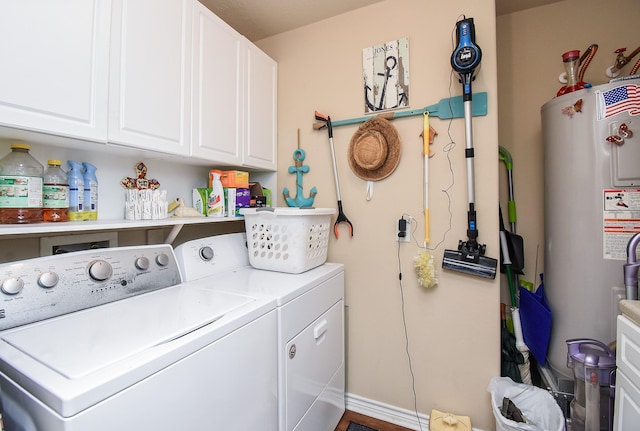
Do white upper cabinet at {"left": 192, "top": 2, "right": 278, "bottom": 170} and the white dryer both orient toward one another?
no

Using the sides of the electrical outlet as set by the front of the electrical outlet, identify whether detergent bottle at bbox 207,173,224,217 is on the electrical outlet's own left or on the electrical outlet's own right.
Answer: on the electrical outlet's own right

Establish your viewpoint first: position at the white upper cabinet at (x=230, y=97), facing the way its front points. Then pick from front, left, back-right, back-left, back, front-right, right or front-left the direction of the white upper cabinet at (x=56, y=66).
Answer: right

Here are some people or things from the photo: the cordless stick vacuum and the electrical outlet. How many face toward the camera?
2

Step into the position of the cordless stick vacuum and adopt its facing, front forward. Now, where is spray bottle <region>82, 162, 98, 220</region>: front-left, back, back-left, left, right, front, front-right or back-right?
front-right

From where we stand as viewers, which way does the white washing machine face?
facing the viewer and to the right of the viewer

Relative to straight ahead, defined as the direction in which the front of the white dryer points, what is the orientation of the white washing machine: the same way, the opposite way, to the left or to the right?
the same way

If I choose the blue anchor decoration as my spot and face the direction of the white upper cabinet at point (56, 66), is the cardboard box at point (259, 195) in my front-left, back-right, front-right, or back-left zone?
front-right

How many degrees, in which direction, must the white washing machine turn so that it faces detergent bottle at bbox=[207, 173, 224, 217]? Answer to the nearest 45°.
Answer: approximately 90° to its left

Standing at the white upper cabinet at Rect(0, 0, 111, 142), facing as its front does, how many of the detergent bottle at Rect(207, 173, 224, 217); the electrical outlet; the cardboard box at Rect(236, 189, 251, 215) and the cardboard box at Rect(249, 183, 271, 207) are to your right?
0

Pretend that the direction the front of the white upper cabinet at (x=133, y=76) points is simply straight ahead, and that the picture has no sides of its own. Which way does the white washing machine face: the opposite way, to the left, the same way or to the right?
the same way

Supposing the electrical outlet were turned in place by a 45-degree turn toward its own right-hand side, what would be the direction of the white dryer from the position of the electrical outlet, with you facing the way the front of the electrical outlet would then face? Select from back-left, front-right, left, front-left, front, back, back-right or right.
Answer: front

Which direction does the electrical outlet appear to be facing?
toward the camera

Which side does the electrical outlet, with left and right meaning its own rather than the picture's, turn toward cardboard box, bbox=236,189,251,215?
right

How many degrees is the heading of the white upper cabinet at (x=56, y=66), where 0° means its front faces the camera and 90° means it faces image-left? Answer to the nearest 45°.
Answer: approximately 315°
